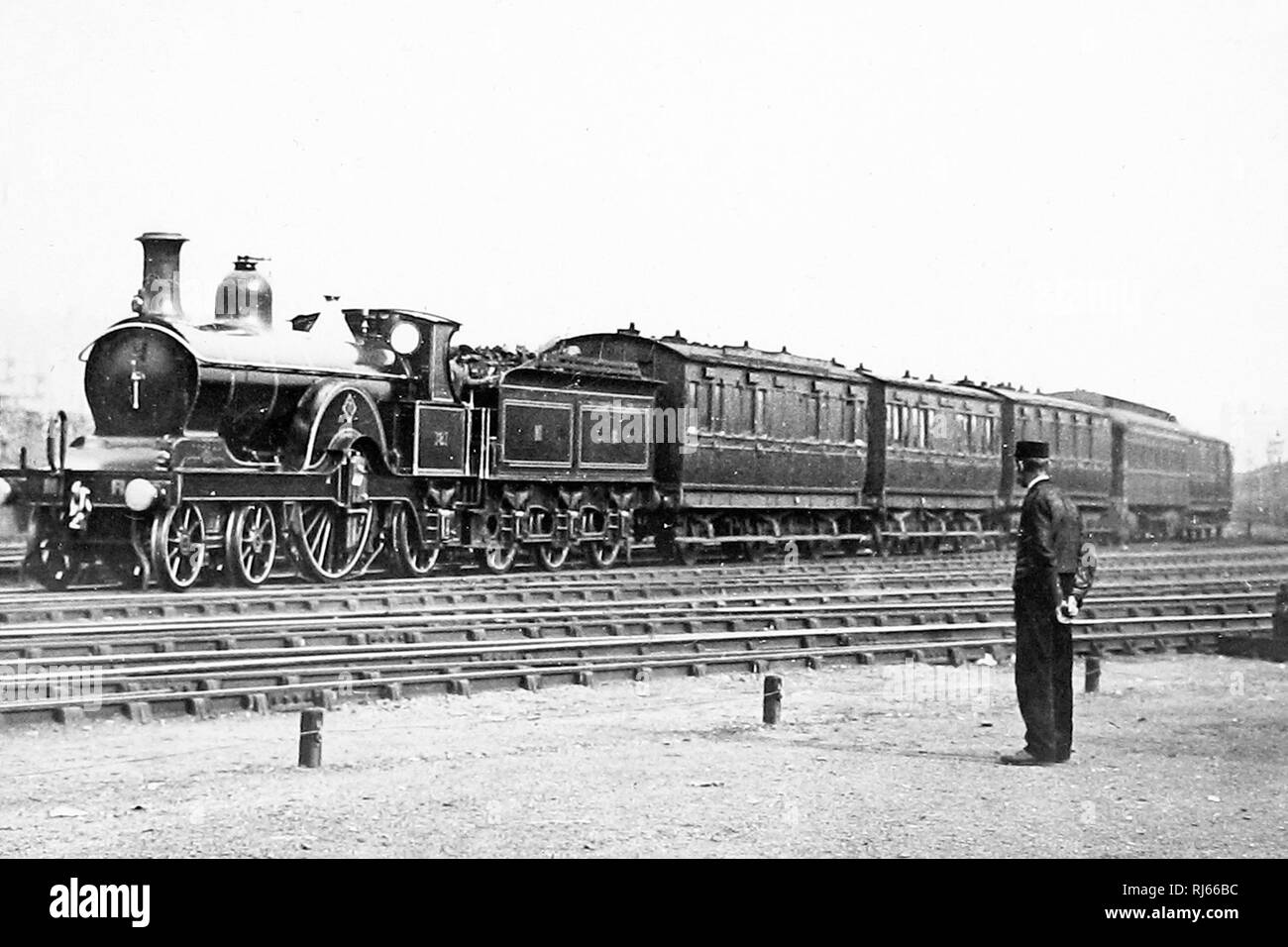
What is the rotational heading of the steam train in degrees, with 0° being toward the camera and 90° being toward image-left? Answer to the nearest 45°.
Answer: approximately 45°

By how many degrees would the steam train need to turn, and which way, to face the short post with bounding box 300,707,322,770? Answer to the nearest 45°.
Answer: approximately 45° to its left

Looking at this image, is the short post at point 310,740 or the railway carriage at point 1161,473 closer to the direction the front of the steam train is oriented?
the short post

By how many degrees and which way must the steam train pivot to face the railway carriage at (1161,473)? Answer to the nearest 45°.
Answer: approximately 180°

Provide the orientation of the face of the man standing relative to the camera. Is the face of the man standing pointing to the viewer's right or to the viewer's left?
to the viewer's left
